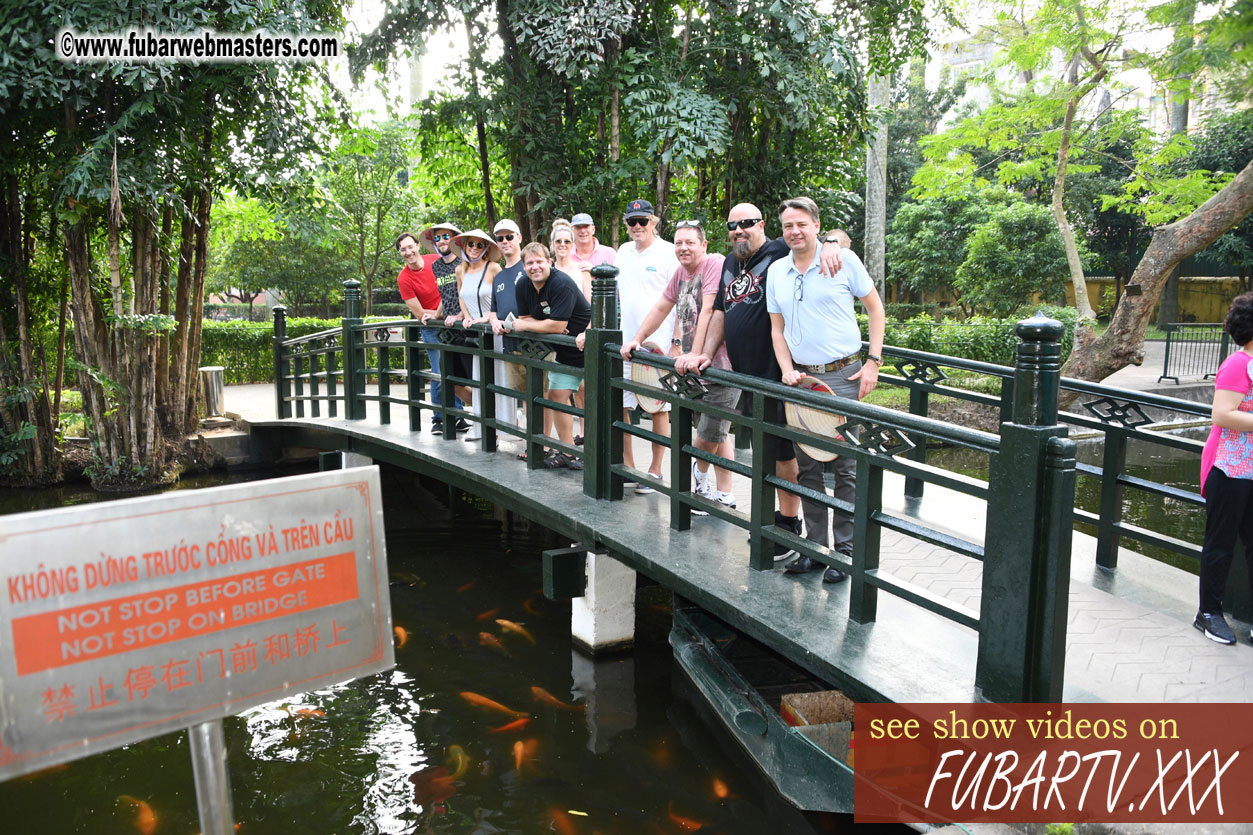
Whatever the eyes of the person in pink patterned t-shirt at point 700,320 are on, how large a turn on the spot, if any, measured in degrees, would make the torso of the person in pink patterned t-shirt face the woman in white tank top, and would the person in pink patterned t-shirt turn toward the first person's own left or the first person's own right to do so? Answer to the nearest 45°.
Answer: approximately 90° to the first person's own right

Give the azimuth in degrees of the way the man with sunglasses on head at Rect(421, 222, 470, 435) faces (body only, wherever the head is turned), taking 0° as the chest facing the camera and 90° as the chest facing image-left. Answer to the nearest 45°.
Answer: approximately 0°

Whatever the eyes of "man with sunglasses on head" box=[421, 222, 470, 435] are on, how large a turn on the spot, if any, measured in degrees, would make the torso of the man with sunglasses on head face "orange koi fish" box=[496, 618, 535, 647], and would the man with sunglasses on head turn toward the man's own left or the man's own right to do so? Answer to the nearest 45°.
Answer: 0° — they already face it

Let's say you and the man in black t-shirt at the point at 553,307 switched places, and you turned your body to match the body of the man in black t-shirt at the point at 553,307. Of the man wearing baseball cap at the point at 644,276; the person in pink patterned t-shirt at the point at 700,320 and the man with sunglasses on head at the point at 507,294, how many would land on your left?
2

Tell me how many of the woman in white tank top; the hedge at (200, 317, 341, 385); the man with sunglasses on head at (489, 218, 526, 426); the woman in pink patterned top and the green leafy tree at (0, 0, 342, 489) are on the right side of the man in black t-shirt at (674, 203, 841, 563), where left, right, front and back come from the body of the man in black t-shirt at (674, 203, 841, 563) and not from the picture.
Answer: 4

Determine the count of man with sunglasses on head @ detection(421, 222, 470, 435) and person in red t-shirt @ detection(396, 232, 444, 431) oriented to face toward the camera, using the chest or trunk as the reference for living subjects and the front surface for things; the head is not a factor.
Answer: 2
